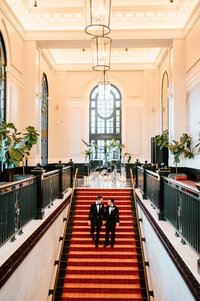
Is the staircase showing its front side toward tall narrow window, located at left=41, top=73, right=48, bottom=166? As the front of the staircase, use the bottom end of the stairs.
no

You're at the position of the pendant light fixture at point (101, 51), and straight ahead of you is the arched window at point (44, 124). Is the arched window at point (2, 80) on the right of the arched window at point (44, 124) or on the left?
left

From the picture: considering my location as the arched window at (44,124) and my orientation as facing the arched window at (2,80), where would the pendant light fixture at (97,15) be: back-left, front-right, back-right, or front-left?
front-left

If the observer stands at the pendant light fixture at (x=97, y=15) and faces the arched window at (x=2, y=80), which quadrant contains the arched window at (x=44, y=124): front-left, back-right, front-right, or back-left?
front-right
